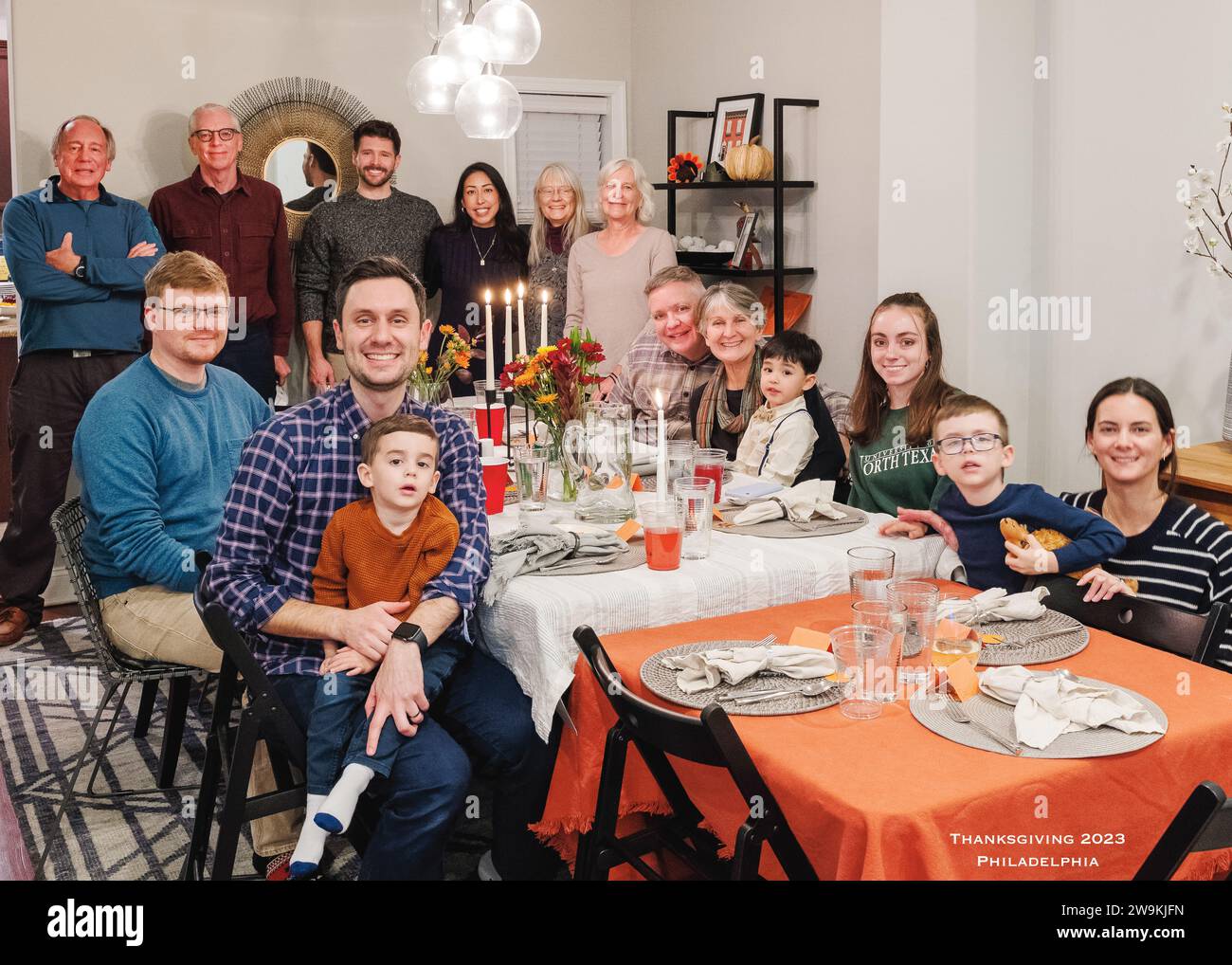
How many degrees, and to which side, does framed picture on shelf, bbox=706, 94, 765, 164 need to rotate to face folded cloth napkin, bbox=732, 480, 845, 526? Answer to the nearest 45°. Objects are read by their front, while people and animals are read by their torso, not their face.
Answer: approximately 45° to its left

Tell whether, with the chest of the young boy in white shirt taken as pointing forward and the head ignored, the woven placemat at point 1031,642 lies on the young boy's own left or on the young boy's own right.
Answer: on the young boy's own left

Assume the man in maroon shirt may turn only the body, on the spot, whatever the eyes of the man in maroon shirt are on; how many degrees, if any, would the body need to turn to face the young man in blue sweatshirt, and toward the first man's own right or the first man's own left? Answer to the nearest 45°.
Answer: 0° — they already face them

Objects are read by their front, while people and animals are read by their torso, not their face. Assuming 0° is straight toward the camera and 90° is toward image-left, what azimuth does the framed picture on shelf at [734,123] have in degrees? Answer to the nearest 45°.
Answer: approximately 45°

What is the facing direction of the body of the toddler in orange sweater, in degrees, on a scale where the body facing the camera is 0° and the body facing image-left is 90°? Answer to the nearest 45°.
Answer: approximately 0°

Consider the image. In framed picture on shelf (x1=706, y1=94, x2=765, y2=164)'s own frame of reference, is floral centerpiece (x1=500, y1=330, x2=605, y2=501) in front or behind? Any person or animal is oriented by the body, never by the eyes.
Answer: in front

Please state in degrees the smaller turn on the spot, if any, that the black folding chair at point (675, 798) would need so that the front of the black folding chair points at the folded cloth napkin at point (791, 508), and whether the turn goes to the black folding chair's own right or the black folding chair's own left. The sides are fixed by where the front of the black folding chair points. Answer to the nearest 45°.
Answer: approximately 45° to the black folding chair's own left

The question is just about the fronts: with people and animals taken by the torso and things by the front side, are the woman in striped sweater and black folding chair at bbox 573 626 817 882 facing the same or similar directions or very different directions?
very different directions

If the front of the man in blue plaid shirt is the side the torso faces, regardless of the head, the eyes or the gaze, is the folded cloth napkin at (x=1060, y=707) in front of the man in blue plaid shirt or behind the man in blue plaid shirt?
in front

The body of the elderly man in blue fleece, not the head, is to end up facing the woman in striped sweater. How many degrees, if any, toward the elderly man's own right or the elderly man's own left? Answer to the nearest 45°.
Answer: approximately 45° to the elderly man's own left
